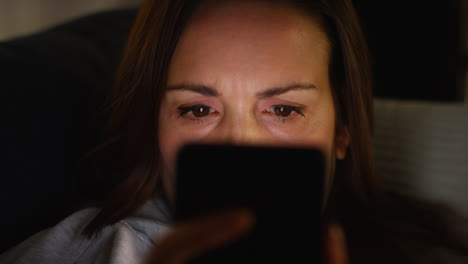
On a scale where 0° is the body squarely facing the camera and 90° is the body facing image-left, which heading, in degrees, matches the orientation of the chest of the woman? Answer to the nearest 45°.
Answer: approximately 0°
